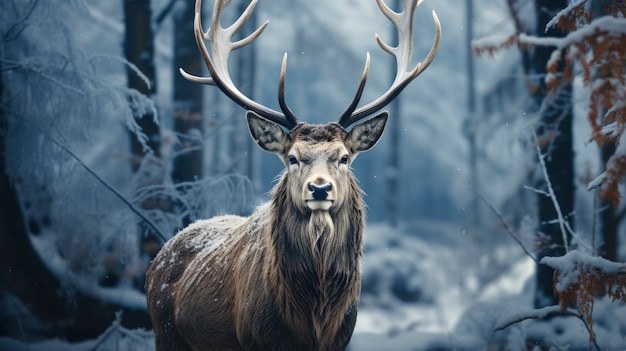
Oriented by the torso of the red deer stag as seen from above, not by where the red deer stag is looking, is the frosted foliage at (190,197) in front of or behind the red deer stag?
behind

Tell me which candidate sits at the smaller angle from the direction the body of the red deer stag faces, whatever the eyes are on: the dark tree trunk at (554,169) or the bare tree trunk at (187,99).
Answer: the dark tree trunk

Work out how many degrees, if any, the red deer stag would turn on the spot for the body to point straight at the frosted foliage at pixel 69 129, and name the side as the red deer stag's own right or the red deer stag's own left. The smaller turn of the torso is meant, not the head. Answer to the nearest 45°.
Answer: approximately 180°

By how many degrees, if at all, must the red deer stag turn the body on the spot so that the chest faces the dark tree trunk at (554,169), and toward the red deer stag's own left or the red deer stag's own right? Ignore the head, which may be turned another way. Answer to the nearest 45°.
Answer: approximately 90° to the red deer stag's own left

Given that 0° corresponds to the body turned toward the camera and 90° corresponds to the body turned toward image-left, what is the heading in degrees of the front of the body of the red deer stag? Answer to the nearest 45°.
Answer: approximately 315°

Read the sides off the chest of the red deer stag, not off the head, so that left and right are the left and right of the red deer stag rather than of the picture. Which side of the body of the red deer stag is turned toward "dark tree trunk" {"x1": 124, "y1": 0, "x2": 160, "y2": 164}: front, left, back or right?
back

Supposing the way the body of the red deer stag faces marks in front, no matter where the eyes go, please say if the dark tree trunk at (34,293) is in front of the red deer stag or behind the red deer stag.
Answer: behind
